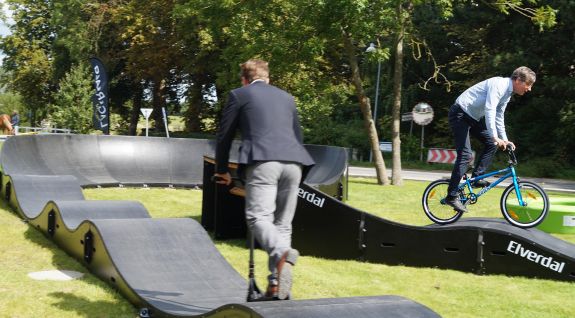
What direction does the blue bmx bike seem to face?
to the viewer's right

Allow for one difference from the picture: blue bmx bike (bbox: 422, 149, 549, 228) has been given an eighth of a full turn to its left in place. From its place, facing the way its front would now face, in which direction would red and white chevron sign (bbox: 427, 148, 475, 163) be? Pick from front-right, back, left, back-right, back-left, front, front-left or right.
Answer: front-left

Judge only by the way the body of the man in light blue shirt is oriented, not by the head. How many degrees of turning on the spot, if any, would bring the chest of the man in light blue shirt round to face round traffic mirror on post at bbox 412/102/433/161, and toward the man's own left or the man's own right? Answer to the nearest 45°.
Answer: approximately 90° to the man's own left

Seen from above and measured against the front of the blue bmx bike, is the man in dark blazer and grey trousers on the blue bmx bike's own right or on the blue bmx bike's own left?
on the blue bmx bike's own right

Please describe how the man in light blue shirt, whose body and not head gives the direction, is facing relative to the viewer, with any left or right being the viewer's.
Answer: facing to the right of the viewer

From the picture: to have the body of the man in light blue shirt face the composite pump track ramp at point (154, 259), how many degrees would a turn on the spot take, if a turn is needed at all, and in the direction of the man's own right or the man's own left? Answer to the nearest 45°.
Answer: approximately 135° to the man's own right
